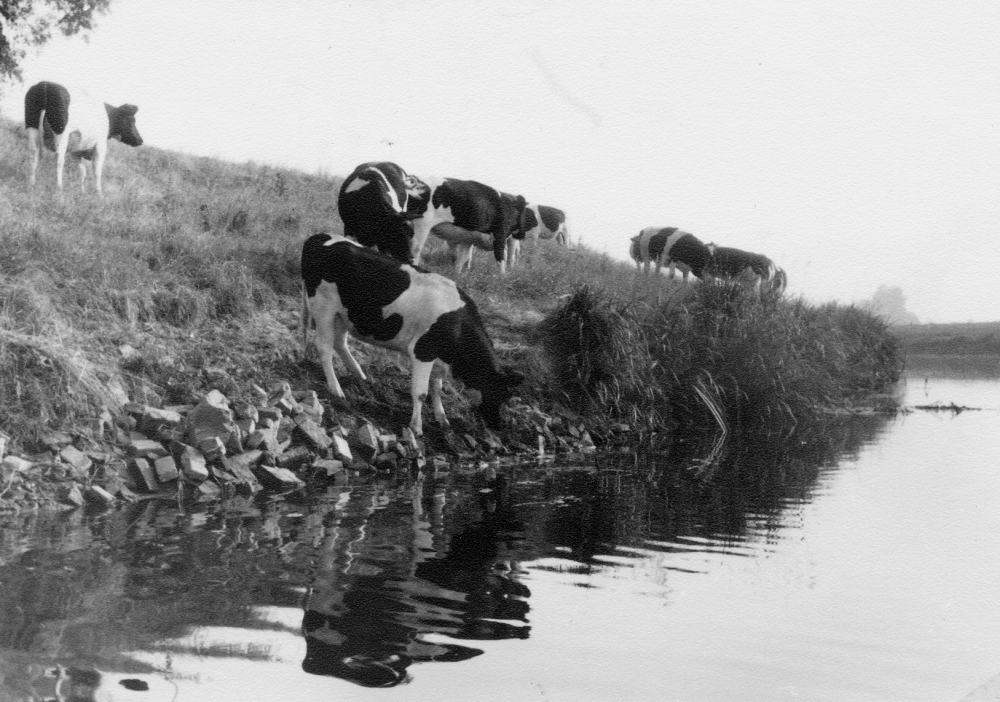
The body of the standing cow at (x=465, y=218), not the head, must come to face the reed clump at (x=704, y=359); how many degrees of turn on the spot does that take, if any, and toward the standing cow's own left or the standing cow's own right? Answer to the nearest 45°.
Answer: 0° — it already faces it

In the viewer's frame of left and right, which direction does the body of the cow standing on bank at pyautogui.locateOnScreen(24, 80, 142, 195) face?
facing away from the viewer and to the right of the viewer

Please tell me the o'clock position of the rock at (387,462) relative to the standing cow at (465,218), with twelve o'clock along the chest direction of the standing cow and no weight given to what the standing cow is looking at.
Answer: The rock is roughly at 3 o'clock from the standing cow.

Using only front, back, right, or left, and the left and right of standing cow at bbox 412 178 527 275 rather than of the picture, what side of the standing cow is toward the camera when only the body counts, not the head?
right

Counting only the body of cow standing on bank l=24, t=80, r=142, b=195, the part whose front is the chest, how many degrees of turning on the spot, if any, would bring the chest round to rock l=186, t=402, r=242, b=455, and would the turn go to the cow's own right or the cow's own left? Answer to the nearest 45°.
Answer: approximately 135° to the cow's own right

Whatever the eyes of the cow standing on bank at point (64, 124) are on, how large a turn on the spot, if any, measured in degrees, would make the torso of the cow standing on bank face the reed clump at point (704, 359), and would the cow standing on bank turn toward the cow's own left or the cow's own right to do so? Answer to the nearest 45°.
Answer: approximately 90° to the cow's own right

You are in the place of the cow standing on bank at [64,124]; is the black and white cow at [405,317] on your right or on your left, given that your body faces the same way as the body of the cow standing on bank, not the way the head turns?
on your right

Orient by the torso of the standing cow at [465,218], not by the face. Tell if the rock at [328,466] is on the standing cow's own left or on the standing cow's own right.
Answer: on the standing cow's own right
